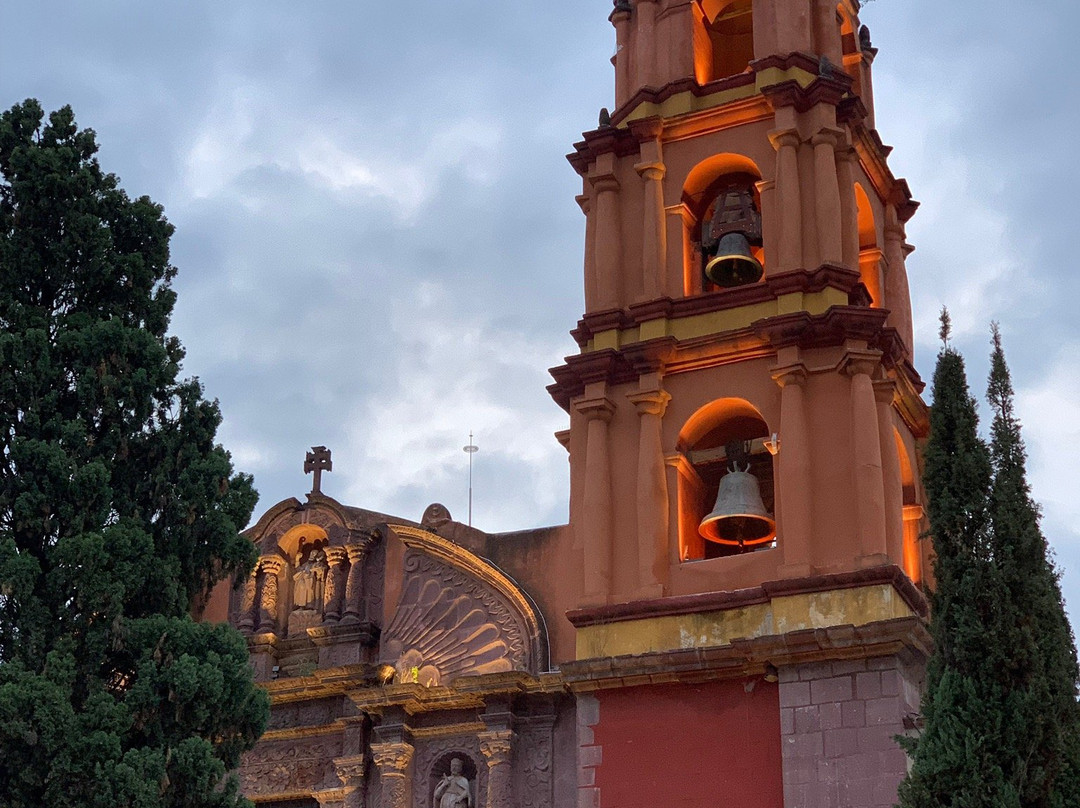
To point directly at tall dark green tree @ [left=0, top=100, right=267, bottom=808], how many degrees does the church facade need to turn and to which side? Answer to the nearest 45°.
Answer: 0° — it already faces it

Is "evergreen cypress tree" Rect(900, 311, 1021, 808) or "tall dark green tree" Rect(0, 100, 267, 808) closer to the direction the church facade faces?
the tall dark green tree

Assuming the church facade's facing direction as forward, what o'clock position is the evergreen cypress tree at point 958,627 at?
The evergreen cypress tree is roughly at 10 o'clock from the church facade.

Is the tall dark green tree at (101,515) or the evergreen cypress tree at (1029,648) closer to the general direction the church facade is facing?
the tall dark green tree

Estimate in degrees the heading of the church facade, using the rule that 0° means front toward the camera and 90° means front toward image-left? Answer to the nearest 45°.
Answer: approximately 45°
